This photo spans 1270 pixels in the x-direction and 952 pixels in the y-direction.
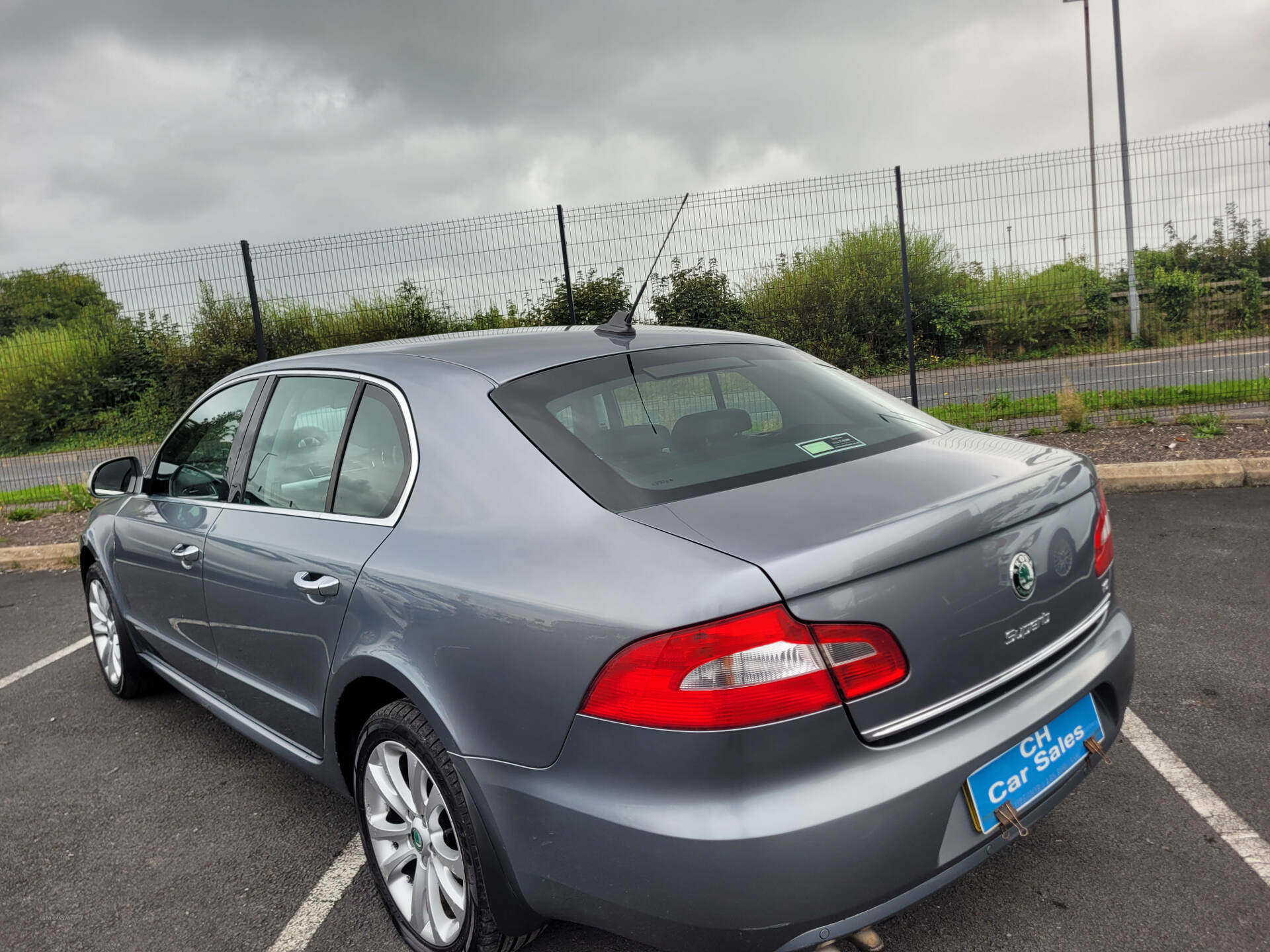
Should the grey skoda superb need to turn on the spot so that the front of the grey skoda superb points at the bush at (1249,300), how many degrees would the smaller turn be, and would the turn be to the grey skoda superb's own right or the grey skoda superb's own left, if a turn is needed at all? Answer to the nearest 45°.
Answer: approximately 90° to the grey skoda superb's own right

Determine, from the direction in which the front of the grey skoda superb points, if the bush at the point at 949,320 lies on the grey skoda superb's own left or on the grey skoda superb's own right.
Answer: on the grey skoda superb's own right

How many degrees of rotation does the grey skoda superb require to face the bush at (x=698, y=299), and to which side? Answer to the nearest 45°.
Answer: approximately 45° to its right

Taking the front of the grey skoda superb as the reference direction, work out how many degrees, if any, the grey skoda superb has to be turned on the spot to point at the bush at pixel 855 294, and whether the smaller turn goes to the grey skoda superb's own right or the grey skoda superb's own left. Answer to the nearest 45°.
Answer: approximately 45° to the grey skoda superb's own right

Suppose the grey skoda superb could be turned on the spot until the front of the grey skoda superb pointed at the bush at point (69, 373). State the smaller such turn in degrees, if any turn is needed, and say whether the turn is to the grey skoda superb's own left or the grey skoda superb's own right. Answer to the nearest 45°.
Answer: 0° — it already faces it

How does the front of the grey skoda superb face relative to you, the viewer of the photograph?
facing away from the viewer and to the left of the viewer
